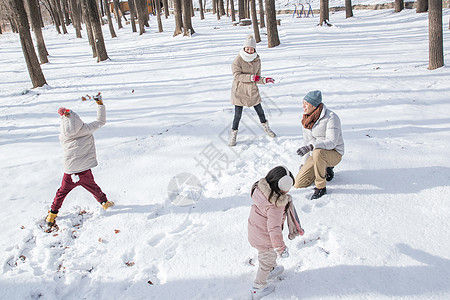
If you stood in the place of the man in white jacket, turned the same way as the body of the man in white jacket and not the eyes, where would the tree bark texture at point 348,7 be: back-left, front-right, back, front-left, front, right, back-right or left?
back-right

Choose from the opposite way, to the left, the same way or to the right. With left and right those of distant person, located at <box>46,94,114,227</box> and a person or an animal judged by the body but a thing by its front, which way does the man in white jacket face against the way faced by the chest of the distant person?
to the left

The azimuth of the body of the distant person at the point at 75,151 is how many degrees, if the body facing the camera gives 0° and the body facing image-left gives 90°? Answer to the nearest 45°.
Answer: approximately 180°

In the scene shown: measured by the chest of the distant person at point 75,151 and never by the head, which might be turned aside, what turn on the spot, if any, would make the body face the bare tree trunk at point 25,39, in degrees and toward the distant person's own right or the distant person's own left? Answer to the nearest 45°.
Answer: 0° — they already face it

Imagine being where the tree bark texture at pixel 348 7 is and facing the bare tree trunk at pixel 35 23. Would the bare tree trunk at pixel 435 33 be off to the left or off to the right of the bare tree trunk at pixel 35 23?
left

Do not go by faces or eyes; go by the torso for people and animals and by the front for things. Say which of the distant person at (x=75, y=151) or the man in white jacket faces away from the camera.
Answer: the distant person

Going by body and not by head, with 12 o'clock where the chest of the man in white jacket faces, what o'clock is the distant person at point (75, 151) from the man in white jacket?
The distant person is roughly at 1 o'clock from the man in white jacket.

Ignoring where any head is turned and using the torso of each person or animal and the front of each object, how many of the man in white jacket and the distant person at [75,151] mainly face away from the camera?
1

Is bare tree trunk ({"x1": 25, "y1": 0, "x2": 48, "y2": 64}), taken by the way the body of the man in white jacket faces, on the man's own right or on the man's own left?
on the man's own right

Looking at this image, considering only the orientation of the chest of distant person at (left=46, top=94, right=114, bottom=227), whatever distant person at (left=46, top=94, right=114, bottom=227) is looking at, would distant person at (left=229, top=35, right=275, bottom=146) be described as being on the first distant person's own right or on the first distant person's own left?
on the first distant person's own right
